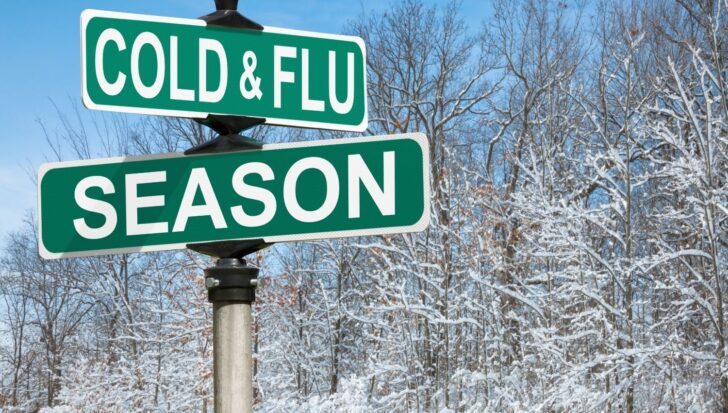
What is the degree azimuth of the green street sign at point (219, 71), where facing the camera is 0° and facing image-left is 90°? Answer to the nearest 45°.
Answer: approximately 315°
